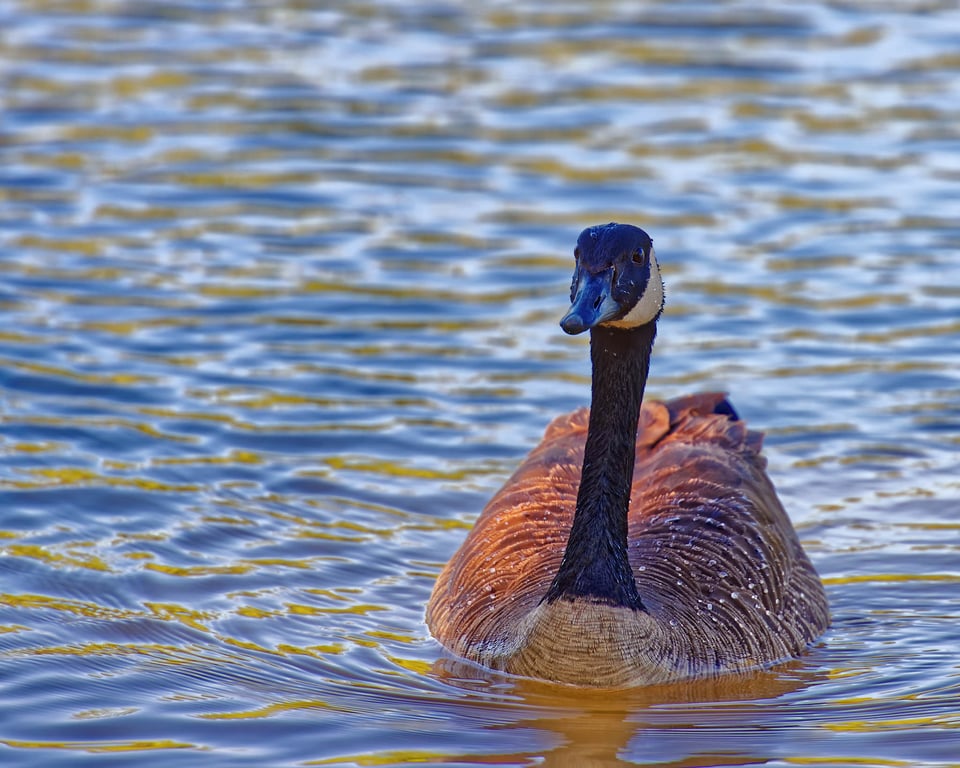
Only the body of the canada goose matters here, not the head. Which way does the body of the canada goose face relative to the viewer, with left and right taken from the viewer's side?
facing the viewer
